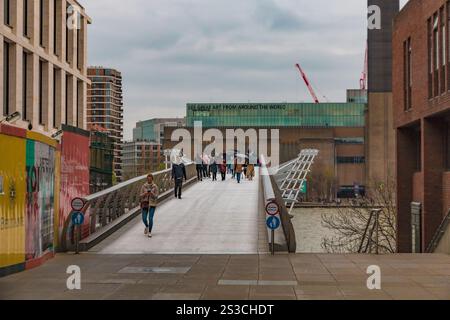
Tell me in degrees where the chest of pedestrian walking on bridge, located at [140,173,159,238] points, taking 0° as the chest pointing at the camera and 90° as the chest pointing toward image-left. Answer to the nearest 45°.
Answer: approximately 0°

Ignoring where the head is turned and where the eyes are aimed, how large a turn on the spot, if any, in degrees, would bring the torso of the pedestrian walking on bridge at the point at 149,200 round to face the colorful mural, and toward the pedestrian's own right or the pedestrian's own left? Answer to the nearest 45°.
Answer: approximately 45° to the pedestrian's own right

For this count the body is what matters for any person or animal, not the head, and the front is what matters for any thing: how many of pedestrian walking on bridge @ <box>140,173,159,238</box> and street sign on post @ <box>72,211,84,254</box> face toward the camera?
2
